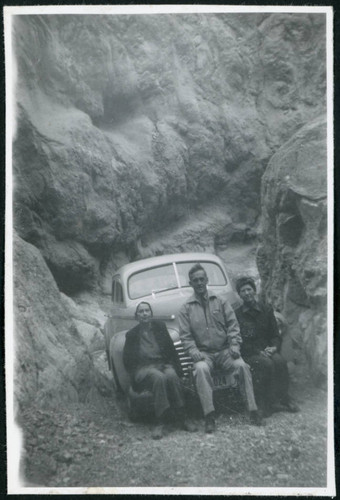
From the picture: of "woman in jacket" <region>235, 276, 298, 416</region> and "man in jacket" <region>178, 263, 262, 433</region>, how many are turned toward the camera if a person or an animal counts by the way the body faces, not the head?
2

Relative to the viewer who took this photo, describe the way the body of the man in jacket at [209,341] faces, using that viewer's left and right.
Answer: facing the viewer

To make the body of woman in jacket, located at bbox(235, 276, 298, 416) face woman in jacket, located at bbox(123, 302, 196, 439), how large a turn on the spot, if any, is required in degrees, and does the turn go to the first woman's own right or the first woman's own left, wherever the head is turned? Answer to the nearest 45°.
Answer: approximately 90° to the first woman's own right
